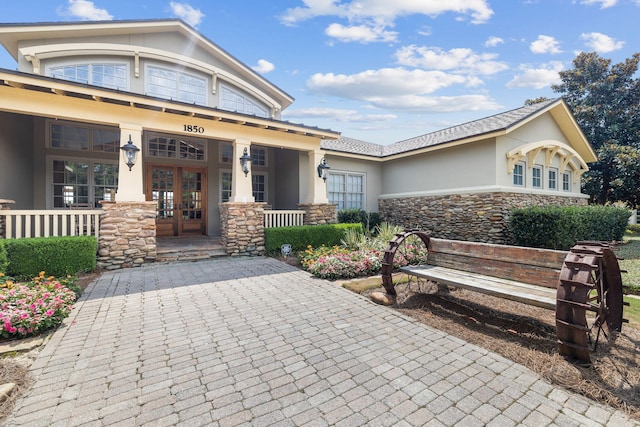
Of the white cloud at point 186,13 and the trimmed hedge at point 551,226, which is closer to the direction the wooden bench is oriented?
the white cloud

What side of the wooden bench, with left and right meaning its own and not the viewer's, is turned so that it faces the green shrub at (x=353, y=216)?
right

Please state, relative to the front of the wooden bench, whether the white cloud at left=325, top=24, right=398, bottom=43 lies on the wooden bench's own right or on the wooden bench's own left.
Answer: on the wooden bench's own right

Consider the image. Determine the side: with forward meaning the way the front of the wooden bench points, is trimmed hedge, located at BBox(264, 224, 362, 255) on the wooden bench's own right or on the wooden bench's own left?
on the wooden bench's own right

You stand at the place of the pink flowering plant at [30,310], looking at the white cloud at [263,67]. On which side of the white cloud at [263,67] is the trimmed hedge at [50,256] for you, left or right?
left

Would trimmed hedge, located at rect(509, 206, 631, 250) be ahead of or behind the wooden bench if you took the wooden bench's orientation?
behind

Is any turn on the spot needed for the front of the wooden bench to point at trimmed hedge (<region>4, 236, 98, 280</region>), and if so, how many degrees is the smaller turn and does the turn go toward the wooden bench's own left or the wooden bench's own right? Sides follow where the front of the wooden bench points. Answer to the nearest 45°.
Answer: approximately 45° to the wooden bench's own right

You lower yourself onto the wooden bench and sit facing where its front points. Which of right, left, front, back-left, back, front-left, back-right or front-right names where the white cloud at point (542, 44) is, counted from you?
back-right

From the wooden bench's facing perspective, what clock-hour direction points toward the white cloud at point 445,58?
The white cloud is roughly at 4 o'clock from the wooden bench.

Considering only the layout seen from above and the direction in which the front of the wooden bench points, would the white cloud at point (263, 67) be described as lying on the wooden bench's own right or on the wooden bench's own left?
on the wooden bench's own right

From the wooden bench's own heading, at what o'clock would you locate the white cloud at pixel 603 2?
The white cloud is roughly at 5 o'clock from the wooden bench.

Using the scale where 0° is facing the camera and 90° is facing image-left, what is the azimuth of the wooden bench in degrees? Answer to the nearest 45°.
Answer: approximately 45°

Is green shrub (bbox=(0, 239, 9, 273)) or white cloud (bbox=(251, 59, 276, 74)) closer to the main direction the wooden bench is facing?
the green shrub
